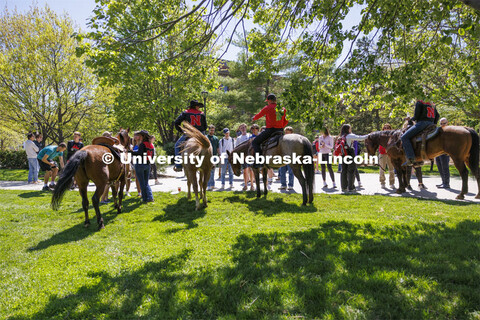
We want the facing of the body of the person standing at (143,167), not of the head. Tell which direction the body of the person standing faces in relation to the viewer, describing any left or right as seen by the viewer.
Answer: facing to the left of the viewer

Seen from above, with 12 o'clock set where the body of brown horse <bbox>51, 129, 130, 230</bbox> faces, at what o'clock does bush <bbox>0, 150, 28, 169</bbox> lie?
The bush is roughly at 10 o'clock from the brown horse.

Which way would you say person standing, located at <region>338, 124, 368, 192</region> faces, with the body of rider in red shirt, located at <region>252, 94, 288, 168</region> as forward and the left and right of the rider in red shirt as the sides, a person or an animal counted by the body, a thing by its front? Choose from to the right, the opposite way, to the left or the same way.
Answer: the opposite way

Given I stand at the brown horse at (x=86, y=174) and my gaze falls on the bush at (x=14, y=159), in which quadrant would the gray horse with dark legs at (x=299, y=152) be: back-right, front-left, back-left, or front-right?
back-right

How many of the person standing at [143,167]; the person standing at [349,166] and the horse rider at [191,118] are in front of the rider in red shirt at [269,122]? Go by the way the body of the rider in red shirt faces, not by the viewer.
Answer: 2

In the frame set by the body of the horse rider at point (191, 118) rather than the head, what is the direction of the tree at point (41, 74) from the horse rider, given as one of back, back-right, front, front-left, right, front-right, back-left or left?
front

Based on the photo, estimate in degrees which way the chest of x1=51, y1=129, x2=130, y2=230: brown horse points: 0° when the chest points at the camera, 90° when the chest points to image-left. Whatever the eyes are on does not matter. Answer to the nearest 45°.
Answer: approximately 225°

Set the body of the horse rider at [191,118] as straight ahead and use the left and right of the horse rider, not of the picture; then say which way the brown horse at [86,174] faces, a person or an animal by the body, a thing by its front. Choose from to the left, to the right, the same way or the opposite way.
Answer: to the right

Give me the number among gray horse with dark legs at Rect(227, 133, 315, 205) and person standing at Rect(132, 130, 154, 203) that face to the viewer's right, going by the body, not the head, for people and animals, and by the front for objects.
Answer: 0
